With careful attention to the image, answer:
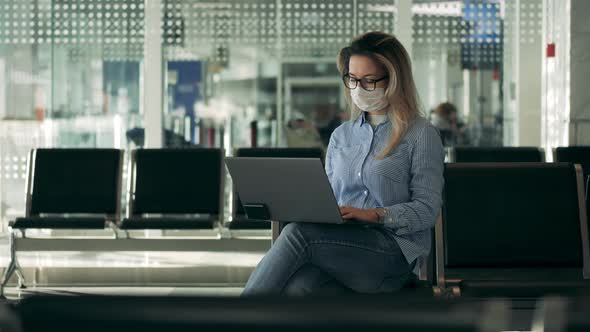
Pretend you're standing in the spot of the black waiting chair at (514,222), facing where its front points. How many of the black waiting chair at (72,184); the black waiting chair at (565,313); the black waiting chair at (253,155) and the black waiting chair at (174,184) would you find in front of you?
1

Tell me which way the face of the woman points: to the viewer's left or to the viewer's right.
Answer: to the viewer's left

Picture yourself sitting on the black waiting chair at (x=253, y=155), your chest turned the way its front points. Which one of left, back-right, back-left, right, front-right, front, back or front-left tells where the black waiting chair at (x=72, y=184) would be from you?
right

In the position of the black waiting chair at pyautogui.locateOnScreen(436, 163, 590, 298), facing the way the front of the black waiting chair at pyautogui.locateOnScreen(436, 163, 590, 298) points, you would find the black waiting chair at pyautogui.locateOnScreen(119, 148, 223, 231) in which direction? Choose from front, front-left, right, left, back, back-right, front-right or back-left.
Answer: back-right

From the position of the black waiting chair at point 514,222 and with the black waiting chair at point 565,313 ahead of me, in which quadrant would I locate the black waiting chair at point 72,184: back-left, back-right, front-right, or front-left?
back-right

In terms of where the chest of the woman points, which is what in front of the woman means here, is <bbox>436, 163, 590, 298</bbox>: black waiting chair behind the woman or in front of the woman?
behind

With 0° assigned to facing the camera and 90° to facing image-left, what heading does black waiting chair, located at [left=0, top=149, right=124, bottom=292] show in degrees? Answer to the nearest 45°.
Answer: approximately 0°

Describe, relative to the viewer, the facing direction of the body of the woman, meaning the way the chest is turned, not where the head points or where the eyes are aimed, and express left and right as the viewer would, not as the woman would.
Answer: facing the viewer and to the left of the viewer

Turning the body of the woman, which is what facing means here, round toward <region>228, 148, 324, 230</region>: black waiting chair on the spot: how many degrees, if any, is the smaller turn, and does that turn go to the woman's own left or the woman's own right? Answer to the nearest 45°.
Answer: approximately 135° to the woman's own right

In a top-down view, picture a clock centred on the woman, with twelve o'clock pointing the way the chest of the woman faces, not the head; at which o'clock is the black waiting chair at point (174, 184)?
The black waiting chair is roughly at 4 o'clock from the woman.

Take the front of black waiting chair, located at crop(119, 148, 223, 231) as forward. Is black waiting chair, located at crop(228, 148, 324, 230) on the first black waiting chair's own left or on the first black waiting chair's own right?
on the first black waiting chair's own left

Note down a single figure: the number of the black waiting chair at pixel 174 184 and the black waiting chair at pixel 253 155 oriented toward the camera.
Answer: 2
